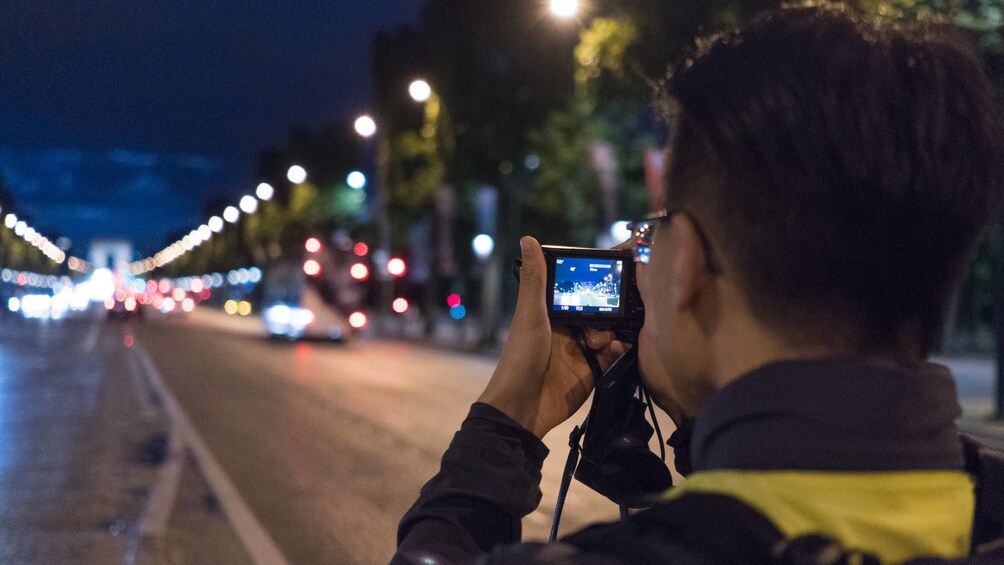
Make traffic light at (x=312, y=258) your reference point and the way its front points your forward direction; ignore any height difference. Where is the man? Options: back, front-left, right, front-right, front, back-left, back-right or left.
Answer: front

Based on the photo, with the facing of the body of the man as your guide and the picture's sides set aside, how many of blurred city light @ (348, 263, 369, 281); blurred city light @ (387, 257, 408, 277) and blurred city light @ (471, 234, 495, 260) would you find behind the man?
0

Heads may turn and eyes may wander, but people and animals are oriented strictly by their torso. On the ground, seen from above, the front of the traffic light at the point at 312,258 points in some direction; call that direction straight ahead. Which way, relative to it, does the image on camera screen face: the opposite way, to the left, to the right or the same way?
the same way

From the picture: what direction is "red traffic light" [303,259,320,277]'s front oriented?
toward the camera

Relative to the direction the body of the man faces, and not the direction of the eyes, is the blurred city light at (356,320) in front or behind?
in front

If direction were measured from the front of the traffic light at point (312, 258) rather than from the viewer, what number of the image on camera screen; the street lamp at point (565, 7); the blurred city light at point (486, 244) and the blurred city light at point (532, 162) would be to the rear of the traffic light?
0

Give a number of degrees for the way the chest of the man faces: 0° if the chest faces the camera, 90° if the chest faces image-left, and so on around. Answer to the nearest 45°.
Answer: approximately 135°

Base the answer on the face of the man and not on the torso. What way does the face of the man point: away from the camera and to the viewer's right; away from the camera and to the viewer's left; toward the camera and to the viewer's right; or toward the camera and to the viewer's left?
away from the camera and to the viewer's left

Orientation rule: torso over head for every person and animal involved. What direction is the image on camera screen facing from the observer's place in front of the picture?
facing the viewer

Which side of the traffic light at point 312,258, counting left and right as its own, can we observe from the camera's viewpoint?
front

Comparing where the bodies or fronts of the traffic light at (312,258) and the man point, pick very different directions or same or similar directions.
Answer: very different directions

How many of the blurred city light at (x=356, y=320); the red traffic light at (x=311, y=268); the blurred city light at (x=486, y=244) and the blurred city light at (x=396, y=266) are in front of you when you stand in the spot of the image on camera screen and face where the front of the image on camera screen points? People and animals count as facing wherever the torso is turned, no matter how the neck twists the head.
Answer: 0

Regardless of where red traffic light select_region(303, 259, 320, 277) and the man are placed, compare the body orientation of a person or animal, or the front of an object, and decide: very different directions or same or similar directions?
very different directions
